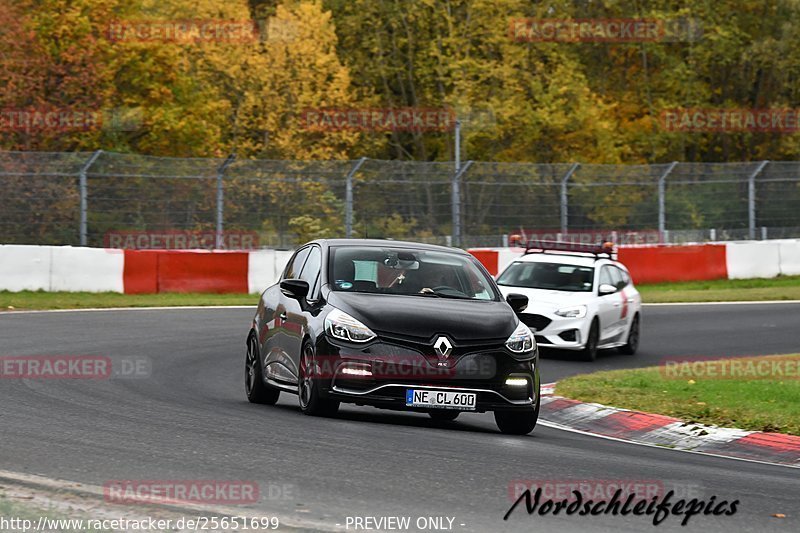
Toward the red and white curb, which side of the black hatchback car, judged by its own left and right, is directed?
left

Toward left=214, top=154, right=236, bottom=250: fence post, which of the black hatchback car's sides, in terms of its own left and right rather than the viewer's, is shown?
back

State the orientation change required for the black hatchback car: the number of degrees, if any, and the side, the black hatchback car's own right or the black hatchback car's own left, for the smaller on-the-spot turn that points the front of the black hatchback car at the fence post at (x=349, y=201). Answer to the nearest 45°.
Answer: approximately 180°

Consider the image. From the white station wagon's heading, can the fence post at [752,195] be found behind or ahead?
behind

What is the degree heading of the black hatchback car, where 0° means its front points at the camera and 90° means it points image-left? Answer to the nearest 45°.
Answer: approximately 0°

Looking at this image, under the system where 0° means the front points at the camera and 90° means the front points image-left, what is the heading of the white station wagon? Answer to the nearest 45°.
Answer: approximately 45°

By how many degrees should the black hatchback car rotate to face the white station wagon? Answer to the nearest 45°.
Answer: approximately 180°
